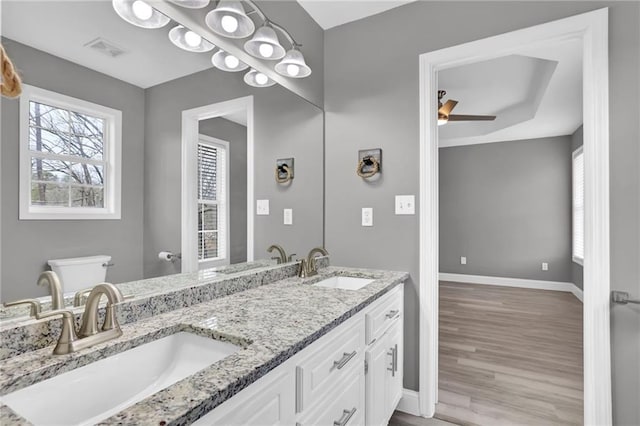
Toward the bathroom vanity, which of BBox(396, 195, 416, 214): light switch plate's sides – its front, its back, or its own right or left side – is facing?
front

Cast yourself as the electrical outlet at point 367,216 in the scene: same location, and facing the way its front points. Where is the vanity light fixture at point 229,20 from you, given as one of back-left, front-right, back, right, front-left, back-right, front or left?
front-right

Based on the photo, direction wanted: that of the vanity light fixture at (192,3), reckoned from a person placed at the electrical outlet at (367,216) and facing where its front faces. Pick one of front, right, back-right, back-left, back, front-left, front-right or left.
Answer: front-right

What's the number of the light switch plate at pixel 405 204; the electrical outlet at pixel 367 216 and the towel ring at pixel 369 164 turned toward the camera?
3

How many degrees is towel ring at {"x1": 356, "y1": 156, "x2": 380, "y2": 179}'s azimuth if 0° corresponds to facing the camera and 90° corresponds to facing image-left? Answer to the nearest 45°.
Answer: approximately 0°

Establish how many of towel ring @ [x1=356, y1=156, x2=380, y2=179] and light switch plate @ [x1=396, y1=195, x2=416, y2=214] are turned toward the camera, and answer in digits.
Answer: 2

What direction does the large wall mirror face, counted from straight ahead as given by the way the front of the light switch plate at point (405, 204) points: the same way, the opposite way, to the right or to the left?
to the left

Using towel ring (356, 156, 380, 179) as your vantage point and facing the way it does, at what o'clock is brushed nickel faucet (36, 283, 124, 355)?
The brushed nickel faucet is roughly at 1 o'clock from the towel ring.

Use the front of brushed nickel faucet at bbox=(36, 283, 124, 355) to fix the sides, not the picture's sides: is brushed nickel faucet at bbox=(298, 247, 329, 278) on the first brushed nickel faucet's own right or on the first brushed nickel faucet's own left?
on the first brushed nickel faucet's own left

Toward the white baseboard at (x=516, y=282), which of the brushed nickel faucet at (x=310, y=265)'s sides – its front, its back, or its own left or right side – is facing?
left

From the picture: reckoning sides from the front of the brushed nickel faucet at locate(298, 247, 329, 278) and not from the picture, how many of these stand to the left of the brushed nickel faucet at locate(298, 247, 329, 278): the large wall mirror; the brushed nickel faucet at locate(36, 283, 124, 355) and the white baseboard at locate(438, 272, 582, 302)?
1

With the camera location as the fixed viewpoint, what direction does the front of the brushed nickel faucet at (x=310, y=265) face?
facing the viewer and to the right of the viewer
